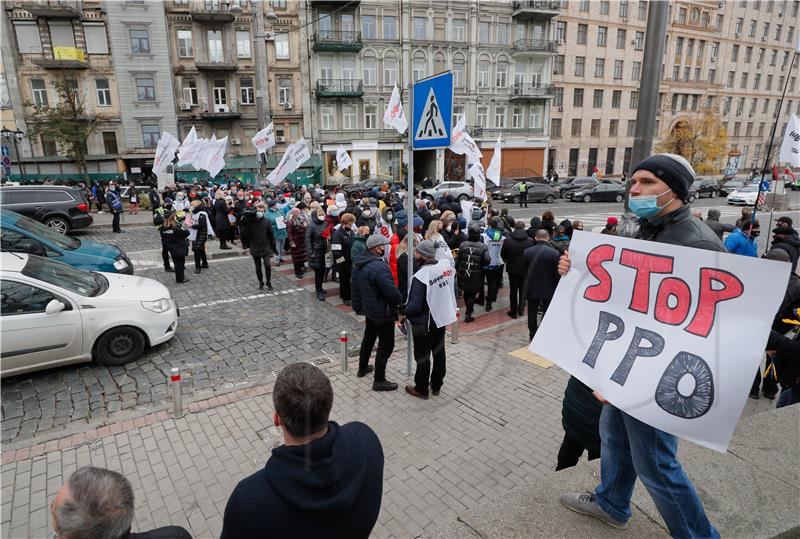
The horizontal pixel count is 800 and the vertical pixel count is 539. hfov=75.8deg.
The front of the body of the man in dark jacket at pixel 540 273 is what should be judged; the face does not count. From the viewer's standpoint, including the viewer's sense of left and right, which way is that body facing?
facing away from the viewer

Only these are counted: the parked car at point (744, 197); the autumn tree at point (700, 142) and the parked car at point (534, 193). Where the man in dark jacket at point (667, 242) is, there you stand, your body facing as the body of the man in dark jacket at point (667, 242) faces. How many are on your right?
3

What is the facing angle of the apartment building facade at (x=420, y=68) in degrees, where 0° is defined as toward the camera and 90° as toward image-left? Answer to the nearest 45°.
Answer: approximately 0°

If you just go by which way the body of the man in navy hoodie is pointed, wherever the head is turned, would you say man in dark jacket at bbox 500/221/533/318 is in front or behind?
in front

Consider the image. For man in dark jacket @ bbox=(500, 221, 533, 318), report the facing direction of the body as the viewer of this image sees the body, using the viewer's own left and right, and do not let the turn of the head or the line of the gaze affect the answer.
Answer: facing away from the viewer

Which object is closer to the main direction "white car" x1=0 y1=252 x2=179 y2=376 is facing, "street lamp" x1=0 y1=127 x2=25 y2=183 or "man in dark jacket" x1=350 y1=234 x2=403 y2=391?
the man in dark jacket

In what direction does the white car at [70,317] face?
to the viewer's right

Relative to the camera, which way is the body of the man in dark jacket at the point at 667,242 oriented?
to the viewer's left

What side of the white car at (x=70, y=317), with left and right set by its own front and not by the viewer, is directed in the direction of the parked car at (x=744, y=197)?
front

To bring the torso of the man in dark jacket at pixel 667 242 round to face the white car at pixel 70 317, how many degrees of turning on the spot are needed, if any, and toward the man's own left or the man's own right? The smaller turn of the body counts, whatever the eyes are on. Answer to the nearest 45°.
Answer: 0° — they already face it

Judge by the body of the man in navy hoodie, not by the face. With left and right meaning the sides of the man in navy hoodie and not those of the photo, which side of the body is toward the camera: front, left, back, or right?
back

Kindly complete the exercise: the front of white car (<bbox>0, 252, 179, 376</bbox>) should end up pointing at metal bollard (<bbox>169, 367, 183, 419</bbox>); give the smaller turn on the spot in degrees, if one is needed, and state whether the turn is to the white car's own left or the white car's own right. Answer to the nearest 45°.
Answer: approximately 45° to the white car's own right

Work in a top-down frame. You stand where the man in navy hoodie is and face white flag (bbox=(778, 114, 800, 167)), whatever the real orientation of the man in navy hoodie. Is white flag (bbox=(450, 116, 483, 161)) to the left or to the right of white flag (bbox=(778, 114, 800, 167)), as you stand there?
left

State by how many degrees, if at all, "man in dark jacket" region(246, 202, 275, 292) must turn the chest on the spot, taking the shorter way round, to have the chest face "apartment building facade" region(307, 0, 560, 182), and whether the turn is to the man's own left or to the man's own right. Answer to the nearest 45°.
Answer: approximately 135° to the man's own left

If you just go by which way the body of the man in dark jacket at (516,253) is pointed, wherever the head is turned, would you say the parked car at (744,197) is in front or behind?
in front
